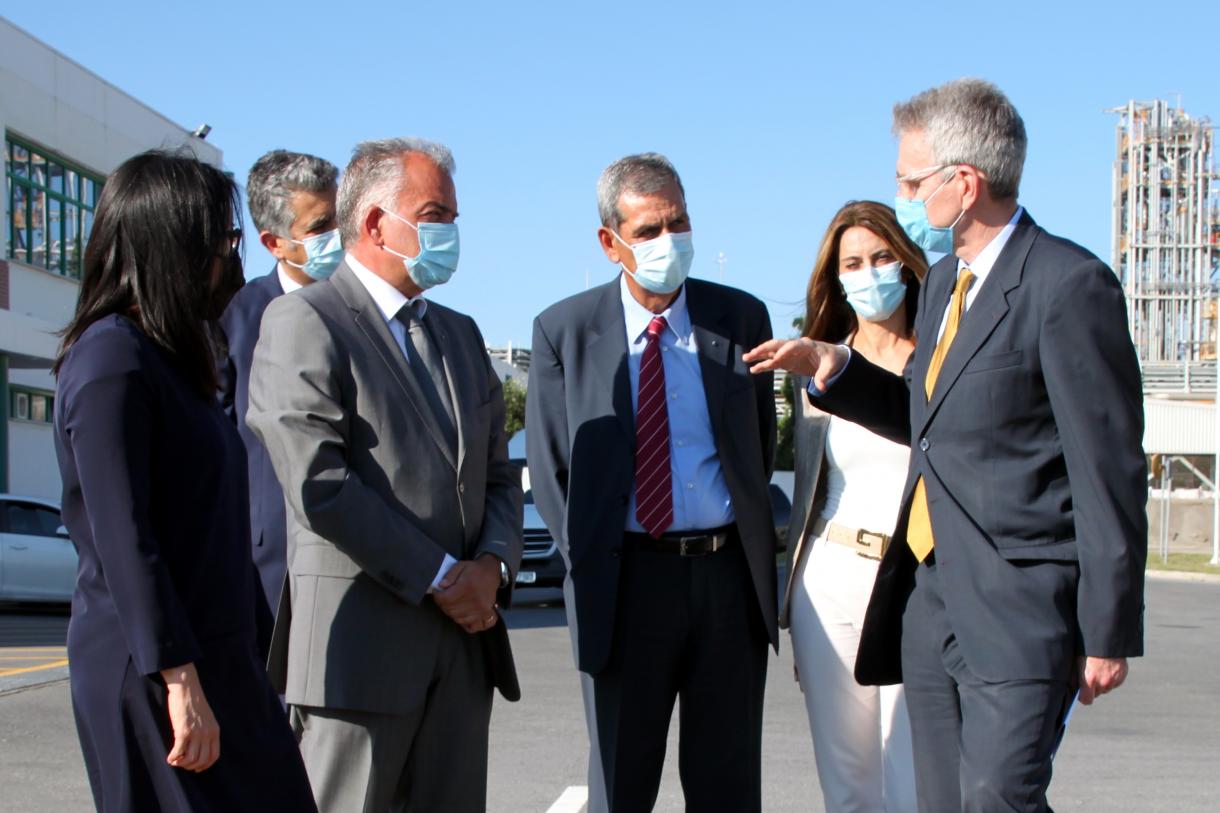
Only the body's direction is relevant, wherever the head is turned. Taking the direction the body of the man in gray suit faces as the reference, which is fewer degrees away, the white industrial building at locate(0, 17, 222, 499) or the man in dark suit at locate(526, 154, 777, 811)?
the man in dark suit

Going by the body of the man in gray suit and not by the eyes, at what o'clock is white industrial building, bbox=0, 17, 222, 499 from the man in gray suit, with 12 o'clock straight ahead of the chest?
The white industrial building is roughly at 7 o'clock from the man in gray suit.

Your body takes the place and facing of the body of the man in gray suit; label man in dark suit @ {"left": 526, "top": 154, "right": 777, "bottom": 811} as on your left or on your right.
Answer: on your left

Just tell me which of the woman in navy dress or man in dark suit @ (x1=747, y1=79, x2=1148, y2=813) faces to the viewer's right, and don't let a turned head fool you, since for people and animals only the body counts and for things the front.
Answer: the woman in navy dress

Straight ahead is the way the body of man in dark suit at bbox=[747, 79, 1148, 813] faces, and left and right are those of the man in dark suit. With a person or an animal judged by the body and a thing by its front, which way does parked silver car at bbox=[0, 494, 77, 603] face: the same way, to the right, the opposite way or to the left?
the opposite way

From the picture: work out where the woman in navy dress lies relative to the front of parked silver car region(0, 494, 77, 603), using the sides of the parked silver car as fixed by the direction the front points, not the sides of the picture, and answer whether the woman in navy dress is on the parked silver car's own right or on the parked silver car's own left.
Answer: on the parked silver car's own right

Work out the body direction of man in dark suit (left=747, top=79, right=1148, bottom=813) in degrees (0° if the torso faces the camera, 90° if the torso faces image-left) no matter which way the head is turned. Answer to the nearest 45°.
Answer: approximately 45°

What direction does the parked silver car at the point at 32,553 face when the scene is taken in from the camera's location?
facing to the right of the viewer

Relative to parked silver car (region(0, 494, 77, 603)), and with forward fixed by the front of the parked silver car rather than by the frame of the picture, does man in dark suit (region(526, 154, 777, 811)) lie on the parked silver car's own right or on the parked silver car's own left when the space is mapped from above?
on the parked silver car's own right

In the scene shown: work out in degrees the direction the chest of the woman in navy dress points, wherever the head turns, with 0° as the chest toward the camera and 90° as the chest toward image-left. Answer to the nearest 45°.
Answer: approximately 270°

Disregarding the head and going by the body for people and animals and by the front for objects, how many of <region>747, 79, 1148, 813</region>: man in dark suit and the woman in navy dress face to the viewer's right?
1
